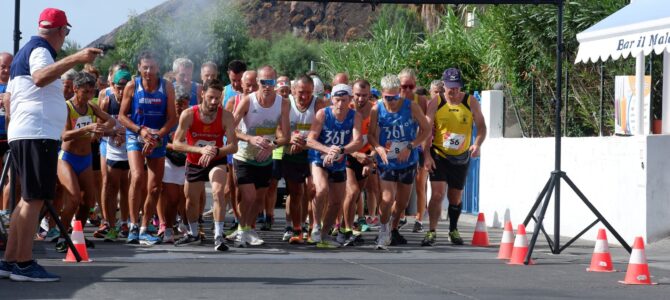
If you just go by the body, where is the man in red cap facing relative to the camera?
to the viewer's right

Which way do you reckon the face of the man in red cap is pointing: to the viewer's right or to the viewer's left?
to the viewer's right
